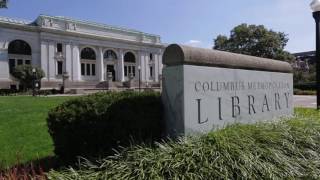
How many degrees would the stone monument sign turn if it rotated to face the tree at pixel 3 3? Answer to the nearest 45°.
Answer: approximately 180°

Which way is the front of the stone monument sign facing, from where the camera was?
facing the viewer and to the right of the viewer

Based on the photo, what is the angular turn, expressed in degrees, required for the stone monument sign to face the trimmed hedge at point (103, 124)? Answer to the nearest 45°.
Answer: approximately 90° to its right
